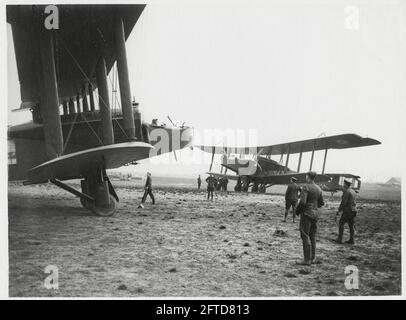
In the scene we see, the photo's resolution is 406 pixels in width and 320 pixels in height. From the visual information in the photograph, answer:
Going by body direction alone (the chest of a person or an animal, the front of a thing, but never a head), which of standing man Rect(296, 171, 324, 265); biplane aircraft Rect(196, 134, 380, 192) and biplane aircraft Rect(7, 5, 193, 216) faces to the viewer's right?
biplane aircraft Rect(7, 5, 193, 216)

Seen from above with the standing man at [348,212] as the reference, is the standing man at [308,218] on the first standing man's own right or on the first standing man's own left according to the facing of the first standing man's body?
on the first standing man's own left

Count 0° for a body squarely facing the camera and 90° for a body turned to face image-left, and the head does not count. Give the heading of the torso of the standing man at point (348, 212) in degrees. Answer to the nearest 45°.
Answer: approximately 135°

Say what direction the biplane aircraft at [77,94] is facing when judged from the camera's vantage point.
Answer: facing to the right of the viewer

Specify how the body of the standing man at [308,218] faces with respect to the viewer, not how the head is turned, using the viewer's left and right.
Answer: facing away from the viewer and to the left of the viewer

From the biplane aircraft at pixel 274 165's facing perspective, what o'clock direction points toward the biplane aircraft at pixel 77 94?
the biplane aircraft at pixel 77 94 is roughly at 11 o'clock from the biplane aircraft at pixel 274 165.

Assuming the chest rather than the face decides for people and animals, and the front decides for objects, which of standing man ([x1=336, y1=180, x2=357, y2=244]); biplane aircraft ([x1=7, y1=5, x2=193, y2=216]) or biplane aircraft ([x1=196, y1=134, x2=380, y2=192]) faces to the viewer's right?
biplane aircraft ([x1=7, y1=5, x2=193, y2=216])

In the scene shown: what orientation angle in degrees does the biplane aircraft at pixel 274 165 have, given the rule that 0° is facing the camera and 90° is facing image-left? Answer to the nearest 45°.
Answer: approximately 45°
